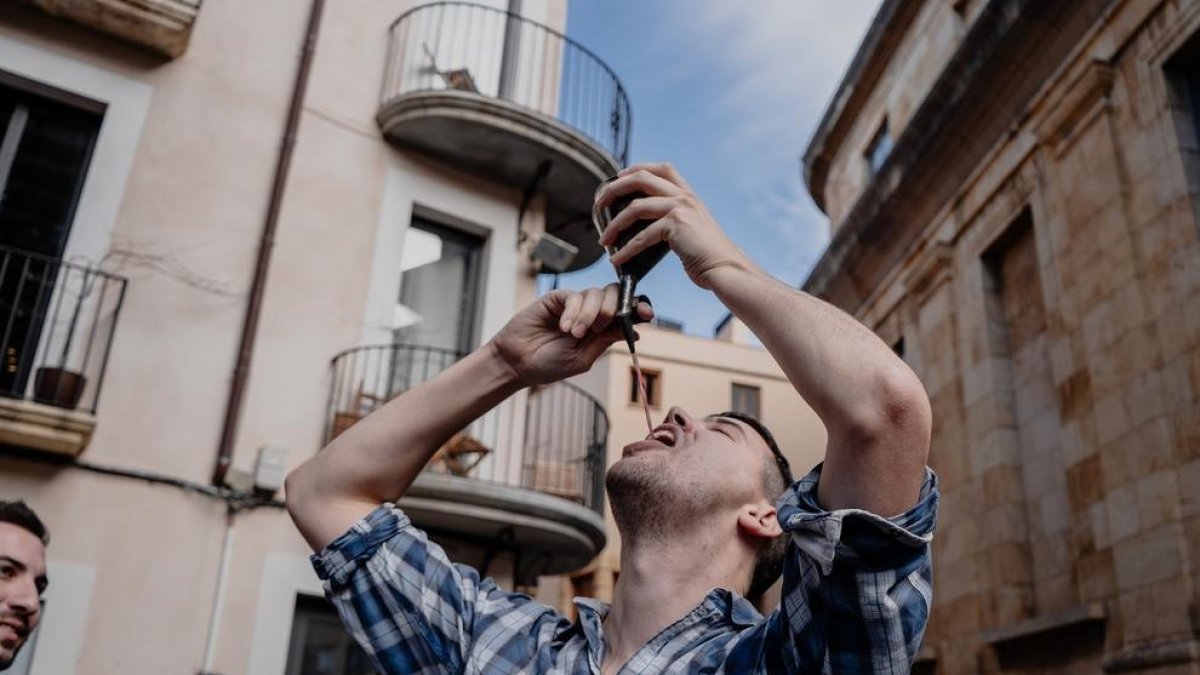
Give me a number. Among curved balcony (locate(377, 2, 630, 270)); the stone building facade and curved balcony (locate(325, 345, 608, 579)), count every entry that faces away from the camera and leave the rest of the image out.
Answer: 0

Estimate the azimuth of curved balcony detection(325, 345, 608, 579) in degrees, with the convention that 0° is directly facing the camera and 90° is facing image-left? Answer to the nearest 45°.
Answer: approximately 315°

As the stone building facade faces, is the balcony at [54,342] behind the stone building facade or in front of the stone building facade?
in front

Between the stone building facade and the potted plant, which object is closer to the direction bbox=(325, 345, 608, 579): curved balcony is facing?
the stone building facade

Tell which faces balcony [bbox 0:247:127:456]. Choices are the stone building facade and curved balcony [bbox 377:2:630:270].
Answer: the stone building facade

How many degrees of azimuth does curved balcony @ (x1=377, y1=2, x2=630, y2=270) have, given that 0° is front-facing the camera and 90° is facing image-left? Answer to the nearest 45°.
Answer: approximately 315°

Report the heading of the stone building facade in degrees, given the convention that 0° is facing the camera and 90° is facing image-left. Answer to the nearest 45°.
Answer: approximately 45°

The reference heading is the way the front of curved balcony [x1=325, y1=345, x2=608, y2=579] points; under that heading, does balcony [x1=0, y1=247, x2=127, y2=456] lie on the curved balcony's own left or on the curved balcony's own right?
on the curved balcony's own right

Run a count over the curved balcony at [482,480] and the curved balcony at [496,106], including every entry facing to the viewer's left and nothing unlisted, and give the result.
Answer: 0

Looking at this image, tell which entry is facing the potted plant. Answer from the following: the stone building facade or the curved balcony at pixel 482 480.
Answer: the stone building facade

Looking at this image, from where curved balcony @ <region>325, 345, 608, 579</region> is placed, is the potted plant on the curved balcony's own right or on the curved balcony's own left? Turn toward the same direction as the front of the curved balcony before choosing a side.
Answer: on the curved balcony's own right
